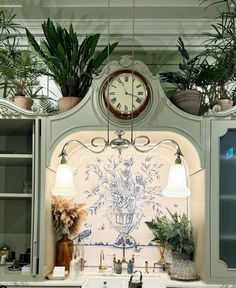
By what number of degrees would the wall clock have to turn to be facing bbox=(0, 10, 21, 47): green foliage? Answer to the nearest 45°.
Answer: approximately 135° to its right

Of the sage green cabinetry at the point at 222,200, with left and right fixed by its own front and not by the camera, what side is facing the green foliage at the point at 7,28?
right

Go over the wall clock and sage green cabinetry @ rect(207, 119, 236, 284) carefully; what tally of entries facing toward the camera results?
2

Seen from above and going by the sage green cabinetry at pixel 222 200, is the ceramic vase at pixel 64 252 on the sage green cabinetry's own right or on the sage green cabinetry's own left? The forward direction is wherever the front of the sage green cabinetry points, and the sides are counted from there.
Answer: on the sage green cabinetry's own right

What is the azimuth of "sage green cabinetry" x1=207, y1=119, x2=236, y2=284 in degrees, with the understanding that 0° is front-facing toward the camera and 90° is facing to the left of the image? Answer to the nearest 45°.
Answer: approximately 0°

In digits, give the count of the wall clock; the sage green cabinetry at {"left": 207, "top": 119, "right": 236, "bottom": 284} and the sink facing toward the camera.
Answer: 3
